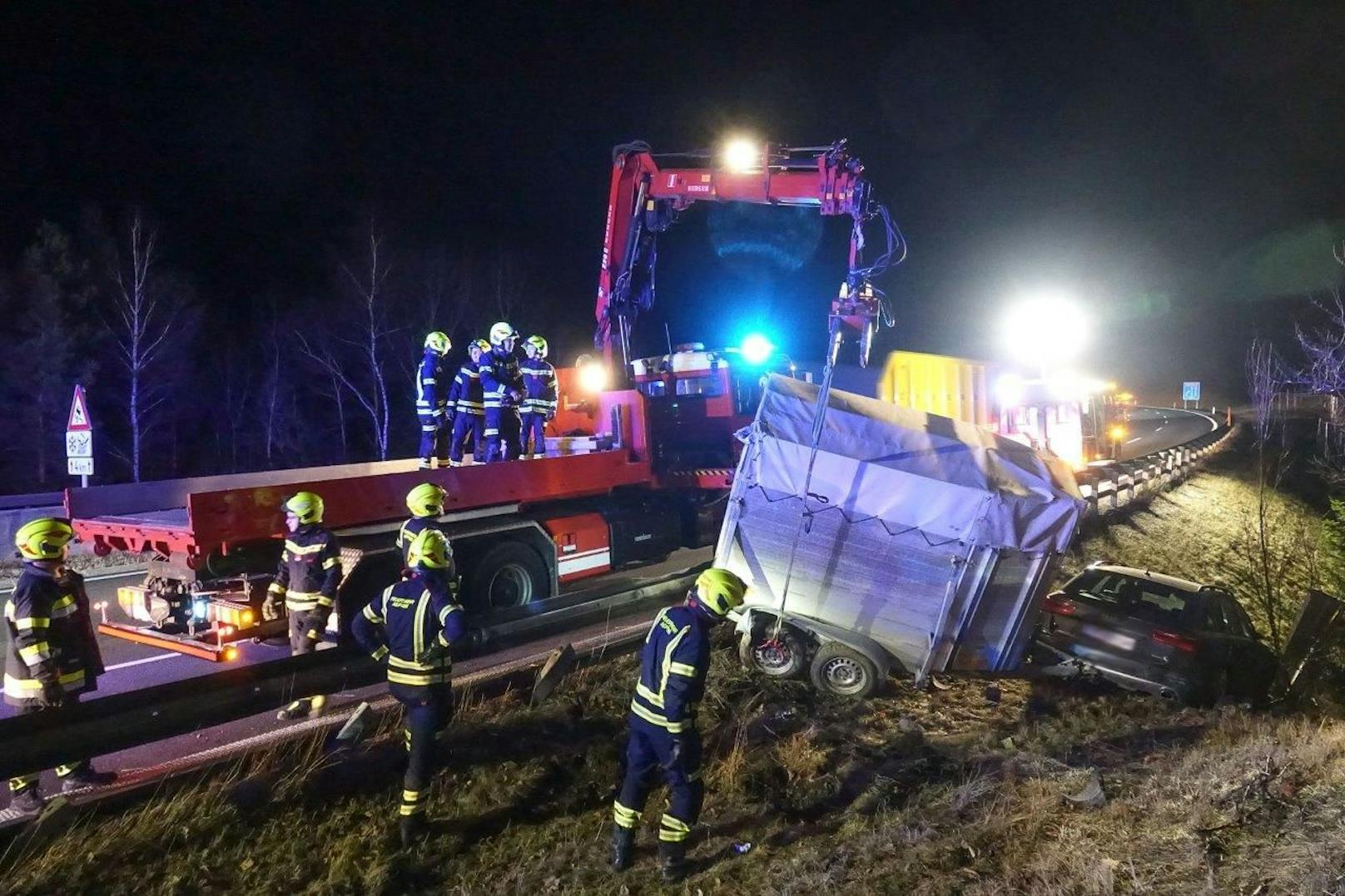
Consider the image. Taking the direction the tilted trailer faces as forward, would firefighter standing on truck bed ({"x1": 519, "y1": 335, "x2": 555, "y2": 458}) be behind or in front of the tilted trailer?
behind

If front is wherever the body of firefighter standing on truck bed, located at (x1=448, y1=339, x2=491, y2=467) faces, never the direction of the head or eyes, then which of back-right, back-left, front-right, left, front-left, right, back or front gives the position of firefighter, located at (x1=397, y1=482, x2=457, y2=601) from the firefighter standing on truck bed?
front-right

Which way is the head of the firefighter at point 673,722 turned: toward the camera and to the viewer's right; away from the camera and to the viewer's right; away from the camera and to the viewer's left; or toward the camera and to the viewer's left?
away from the camera and to the viewer's right

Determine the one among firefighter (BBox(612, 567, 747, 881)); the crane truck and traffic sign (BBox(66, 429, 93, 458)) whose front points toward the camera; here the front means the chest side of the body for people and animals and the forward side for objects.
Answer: the traffic sign

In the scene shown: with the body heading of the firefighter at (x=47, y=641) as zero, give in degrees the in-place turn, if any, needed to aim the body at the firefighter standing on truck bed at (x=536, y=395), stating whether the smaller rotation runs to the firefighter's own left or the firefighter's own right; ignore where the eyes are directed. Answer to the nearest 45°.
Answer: approximately 90° to the firefighter's own left

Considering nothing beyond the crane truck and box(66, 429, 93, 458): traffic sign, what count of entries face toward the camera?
1

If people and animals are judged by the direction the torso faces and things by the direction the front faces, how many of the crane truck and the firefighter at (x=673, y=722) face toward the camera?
0

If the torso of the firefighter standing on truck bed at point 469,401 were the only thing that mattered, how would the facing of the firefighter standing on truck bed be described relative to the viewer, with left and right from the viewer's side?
facing the viewer and to the right of the viewer

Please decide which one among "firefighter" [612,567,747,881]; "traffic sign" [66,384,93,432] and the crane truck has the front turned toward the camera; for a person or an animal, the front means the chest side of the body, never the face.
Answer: the traffic sign

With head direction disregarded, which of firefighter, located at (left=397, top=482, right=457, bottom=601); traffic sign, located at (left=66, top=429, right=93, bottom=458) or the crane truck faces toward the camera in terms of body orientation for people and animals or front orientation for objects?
the traffic sign

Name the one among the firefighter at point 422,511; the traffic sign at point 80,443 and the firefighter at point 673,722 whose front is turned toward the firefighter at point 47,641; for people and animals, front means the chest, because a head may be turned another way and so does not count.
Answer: the traffic sign

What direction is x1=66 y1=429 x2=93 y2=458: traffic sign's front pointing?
toward the camera

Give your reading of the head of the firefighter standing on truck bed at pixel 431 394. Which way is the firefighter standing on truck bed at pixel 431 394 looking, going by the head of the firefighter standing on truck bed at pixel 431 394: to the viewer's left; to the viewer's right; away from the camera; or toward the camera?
to the viewer's right

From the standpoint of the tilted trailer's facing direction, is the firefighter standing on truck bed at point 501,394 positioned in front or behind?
behind
